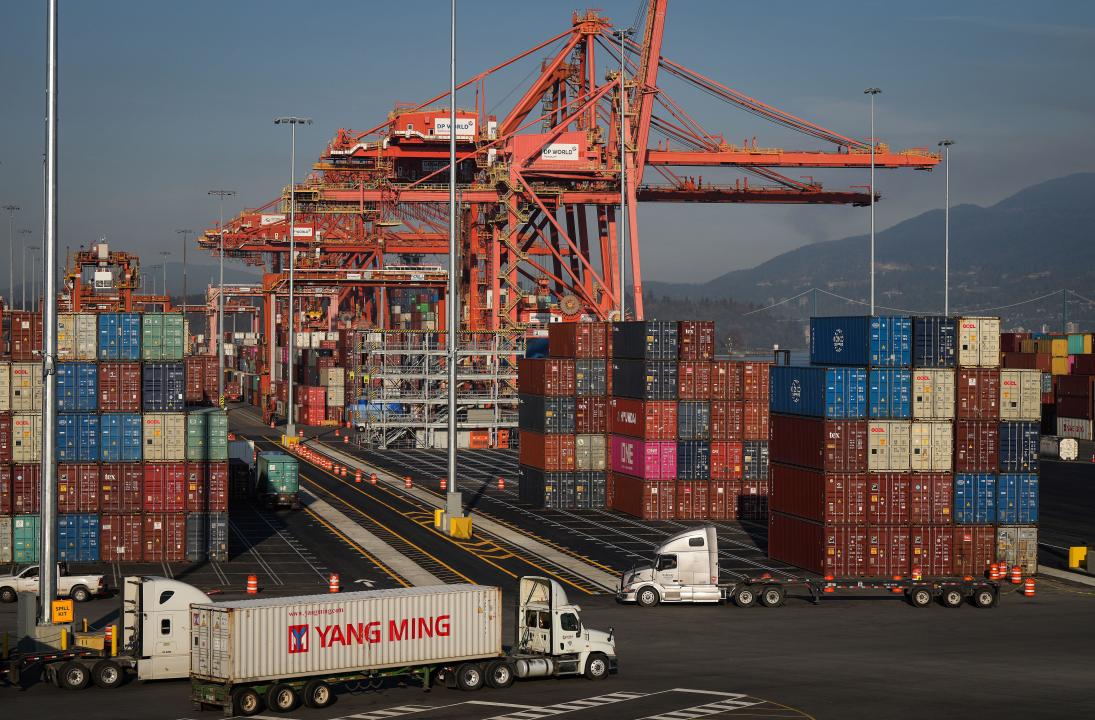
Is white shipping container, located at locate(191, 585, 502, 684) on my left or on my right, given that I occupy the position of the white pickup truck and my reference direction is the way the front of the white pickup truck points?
on my left

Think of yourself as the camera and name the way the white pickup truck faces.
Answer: facing to the left of the viewer
